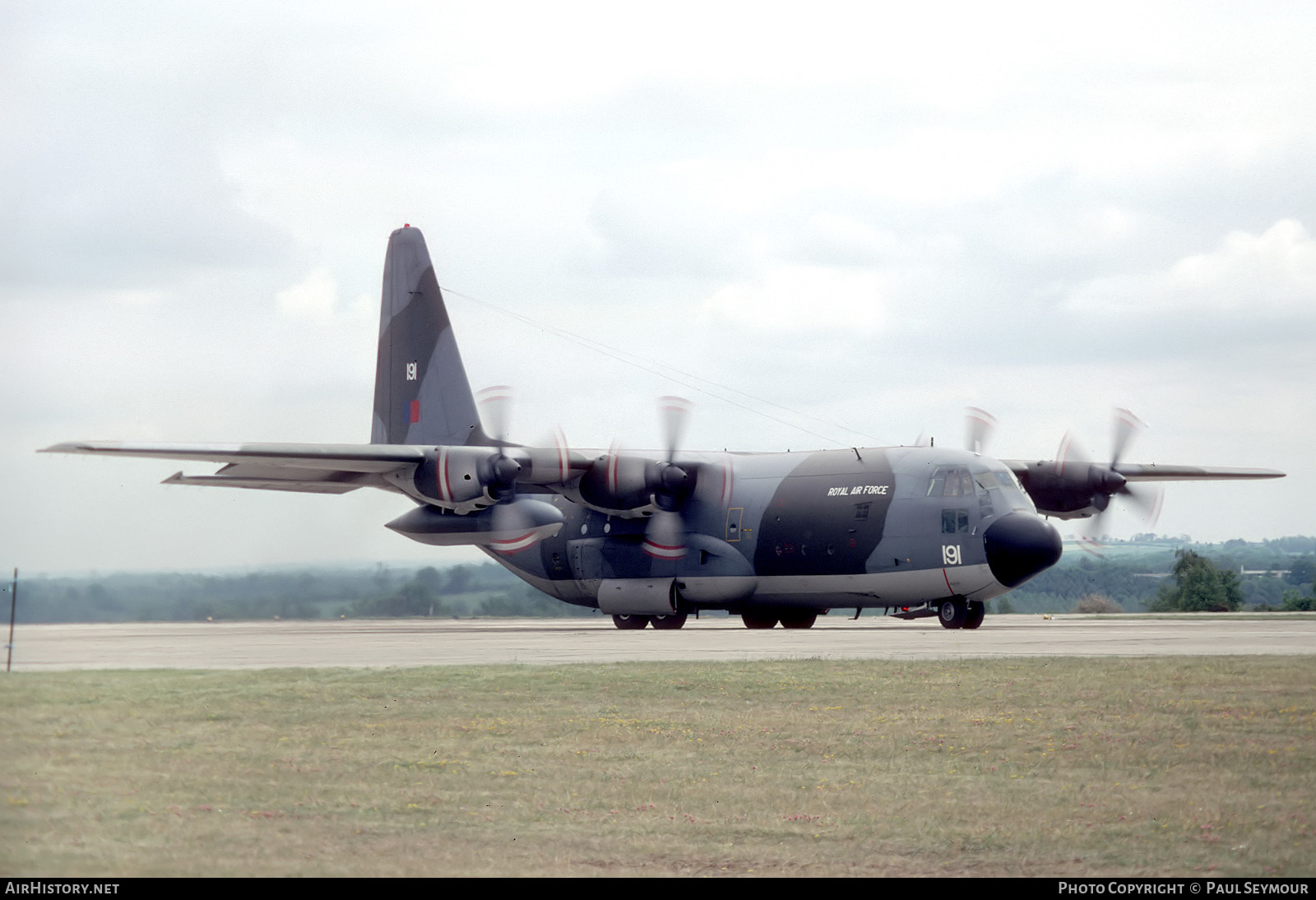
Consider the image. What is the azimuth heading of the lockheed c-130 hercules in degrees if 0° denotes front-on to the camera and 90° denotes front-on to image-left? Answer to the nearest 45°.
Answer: approximately 315°
